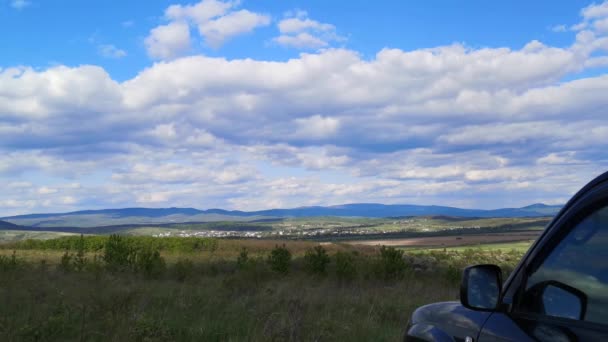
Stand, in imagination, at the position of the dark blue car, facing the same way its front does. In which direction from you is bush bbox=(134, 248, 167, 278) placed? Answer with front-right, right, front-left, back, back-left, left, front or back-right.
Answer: front

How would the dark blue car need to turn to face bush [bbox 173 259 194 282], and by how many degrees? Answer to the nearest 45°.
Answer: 0° — it already faces it

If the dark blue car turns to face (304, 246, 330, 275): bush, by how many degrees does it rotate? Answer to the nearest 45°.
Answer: approximately 45° to its right

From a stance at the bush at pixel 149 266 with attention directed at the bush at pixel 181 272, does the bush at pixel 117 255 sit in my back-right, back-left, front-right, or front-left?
back-left

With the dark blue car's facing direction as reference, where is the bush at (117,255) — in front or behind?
in front

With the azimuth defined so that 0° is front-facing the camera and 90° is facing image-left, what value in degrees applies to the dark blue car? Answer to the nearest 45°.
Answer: approximately 135°

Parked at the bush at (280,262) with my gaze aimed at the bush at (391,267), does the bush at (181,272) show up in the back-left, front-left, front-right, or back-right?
back-right
